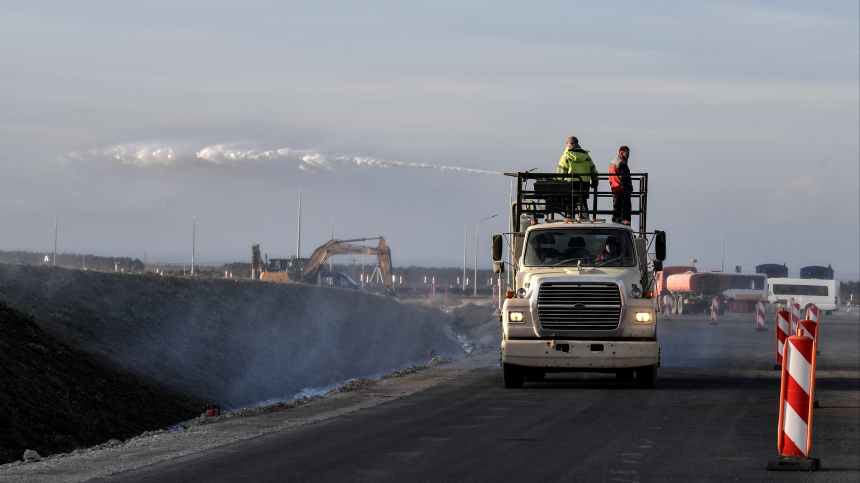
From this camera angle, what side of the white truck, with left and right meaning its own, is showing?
front

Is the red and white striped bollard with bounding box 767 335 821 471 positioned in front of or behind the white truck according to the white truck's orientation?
in front

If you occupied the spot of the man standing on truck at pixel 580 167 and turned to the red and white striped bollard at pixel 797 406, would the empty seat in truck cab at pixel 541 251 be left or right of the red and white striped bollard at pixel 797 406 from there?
right

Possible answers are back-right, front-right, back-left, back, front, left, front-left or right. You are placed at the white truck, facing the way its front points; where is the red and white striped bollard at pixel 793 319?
back-left

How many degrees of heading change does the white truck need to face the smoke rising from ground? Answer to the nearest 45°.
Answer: approximately 135° to its right

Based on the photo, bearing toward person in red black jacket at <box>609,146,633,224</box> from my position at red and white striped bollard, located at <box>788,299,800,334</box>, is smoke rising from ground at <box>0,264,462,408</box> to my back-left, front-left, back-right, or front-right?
front-right
